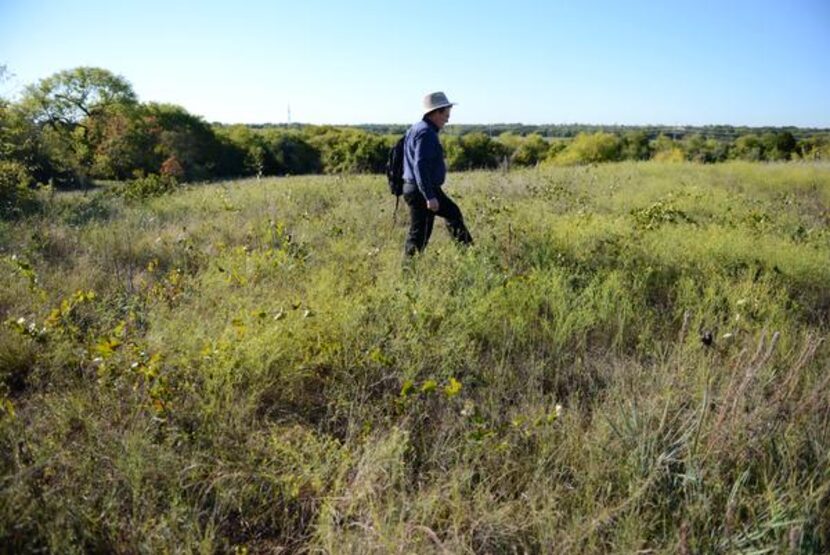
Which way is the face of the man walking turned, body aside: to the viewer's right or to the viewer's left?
to the viewer's right

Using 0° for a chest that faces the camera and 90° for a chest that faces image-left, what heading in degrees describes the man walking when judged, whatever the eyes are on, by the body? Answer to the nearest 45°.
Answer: approximately 270°

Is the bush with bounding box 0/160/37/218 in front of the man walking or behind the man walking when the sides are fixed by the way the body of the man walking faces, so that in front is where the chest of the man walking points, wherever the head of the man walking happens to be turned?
behind
